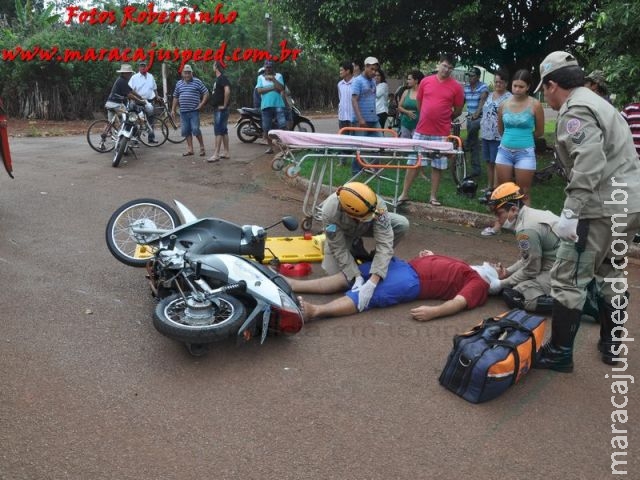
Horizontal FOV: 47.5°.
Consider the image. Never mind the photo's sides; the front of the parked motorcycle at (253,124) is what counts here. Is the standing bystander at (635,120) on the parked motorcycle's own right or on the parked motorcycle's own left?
on the parked motorcycle's own right

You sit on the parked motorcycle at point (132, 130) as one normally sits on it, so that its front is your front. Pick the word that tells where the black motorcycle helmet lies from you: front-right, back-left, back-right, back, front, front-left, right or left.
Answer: left

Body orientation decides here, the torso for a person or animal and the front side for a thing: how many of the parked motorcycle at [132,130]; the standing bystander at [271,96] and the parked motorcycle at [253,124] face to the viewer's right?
1

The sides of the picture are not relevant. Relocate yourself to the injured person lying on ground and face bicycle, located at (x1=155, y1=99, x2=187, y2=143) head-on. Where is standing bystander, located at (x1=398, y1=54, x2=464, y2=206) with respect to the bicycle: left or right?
right

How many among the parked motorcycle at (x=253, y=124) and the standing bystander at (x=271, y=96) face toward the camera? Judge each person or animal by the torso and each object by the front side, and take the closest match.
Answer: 1

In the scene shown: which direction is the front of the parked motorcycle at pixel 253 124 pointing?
to the viewer's right

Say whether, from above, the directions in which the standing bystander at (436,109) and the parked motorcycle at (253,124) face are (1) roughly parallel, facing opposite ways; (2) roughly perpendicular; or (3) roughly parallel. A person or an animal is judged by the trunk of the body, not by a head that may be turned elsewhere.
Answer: roughly perpendicular

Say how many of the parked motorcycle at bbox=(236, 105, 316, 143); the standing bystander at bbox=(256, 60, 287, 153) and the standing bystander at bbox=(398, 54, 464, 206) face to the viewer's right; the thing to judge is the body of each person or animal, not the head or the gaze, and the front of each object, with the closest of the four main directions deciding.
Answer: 1

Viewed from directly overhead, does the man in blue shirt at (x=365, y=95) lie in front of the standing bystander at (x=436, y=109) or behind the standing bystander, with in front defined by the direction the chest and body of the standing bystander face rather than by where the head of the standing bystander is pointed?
behind

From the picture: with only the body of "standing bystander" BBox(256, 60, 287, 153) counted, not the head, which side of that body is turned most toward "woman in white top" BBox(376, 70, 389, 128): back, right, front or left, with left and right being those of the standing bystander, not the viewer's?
left

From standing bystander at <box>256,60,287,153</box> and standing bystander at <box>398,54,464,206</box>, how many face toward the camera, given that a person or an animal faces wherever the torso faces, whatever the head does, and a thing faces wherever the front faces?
2

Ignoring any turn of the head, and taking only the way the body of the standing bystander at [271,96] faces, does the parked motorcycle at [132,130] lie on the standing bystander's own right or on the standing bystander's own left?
on the standing bystander's own right

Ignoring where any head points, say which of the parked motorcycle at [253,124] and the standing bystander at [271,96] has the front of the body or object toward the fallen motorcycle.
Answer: the standing bystander

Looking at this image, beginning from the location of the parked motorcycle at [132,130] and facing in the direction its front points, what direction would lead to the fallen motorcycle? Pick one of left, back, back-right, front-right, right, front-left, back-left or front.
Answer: front-left

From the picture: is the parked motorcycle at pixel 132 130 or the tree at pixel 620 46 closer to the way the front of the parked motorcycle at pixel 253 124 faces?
the tree
